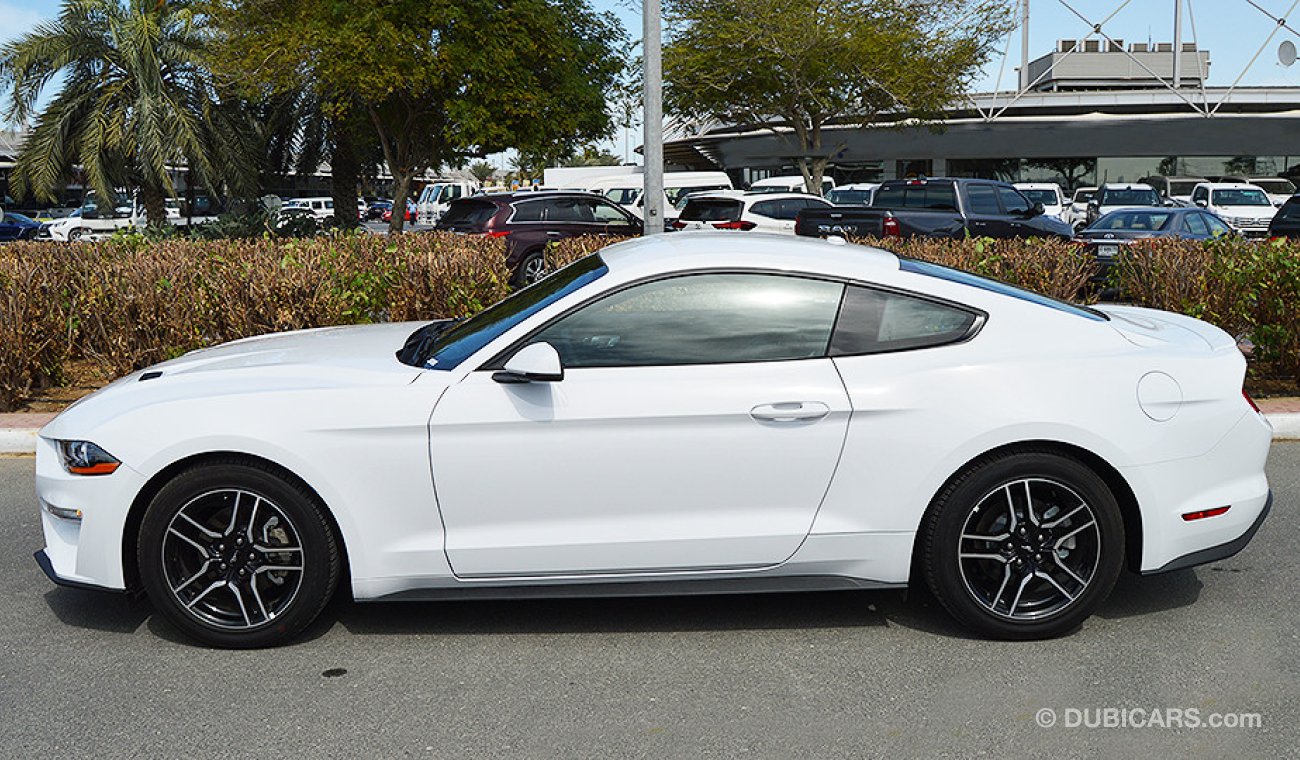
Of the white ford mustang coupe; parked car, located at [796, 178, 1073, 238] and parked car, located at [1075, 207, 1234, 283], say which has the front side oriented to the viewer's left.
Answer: the white ford mustang coupe

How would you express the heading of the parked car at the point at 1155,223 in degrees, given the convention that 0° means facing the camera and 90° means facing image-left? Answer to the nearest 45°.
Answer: approximately 225°

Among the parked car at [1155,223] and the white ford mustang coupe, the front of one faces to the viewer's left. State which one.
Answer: the white ford mustang coupe

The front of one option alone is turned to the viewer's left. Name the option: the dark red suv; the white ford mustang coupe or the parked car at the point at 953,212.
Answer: the white ford mustang coupe

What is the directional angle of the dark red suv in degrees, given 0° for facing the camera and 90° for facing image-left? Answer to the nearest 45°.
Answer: approximately 225°

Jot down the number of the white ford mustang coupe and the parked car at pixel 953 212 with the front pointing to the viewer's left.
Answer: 1

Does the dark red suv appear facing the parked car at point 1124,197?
yes

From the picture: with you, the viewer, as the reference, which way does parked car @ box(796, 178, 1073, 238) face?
facing away from the viewer and to the right of the viewer

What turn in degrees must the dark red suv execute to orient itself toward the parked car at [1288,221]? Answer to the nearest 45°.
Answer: approximately 45° to its right

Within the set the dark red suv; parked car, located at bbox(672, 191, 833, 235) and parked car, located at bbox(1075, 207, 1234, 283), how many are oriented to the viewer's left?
0

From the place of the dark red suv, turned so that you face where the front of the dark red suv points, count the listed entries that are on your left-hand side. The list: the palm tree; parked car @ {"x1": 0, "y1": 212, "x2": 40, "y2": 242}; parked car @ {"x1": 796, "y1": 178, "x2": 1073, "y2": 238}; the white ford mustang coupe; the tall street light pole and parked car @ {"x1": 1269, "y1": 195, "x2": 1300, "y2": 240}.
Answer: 2

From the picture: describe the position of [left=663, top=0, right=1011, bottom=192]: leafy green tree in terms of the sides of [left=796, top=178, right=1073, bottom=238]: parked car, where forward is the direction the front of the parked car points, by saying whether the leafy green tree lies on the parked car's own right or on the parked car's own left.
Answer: on the parked car's own left

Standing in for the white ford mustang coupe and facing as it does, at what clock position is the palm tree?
The palm tree is roughly at 2 o'clock from the white ford mustang coupe.

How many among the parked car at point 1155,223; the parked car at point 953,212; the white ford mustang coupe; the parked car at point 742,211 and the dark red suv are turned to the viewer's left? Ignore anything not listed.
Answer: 1

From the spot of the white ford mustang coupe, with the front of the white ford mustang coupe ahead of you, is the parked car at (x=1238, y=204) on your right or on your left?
on your right

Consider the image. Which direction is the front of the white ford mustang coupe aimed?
to the viewer's left

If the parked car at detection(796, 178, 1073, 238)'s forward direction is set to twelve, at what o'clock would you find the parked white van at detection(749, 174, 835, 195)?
the parked white van at detection(749, 174, 835, 195) is roughly at 10 o'clock from the parked car at detection(796, 178, 1073, 238).

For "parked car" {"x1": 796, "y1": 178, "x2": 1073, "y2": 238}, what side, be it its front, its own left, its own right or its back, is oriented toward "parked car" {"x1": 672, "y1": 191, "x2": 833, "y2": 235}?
left

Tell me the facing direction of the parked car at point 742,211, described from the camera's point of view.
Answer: facing away from the viewer and to the right of the viewer
